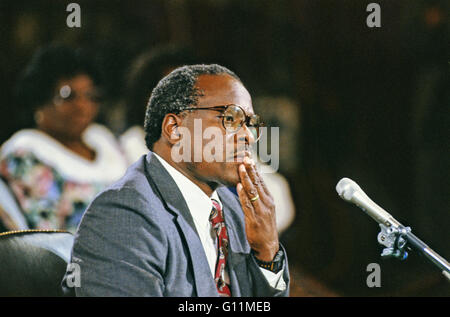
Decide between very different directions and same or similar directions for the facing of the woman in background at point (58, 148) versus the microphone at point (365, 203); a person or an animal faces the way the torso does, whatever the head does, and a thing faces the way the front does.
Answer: very different directions

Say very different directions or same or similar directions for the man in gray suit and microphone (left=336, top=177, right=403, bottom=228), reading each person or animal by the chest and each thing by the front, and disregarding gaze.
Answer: very different directions

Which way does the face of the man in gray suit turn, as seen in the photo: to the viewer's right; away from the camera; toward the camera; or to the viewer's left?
to the viewer's right

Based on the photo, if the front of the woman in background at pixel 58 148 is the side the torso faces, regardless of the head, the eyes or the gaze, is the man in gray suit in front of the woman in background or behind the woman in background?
in front

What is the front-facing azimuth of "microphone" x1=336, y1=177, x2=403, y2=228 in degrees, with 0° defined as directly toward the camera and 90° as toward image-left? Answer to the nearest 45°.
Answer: approximately 90°

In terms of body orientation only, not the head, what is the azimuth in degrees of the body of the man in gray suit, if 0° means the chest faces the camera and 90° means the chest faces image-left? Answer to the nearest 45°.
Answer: approximately 315°

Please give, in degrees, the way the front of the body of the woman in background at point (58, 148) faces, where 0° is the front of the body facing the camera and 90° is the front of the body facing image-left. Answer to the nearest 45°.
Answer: approximately 315°
